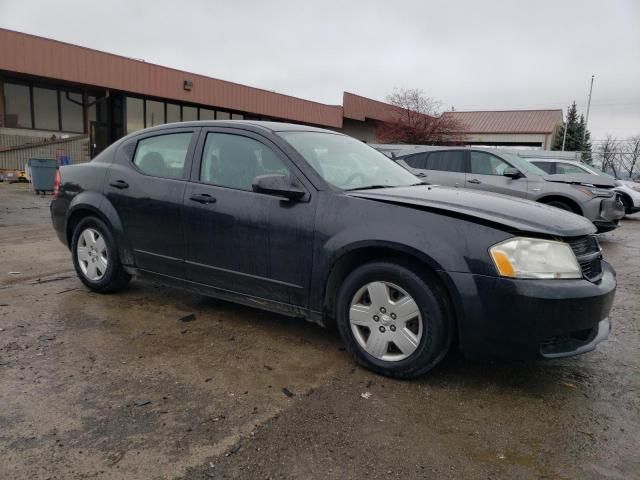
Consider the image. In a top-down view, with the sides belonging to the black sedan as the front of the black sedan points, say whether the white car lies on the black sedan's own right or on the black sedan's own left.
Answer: on the black sedan's own left

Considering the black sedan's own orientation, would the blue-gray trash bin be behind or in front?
behind

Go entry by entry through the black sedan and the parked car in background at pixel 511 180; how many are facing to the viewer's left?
0

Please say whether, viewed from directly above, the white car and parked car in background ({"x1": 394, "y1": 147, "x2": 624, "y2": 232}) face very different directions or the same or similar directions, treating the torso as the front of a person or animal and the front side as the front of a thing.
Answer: same or similar directions

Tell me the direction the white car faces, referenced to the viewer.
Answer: facing the viewer and to the right of the viewer

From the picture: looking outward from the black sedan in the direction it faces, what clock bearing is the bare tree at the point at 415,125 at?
The bare tree is roughly at 8 o'clock from the black sedan.

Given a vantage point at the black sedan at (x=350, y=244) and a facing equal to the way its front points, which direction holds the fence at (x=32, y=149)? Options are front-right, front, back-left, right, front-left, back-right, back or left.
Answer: back

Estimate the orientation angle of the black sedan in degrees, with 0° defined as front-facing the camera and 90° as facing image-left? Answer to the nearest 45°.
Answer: approximately 315°

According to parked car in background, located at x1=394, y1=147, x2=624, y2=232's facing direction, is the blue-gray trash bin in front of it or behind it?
behind

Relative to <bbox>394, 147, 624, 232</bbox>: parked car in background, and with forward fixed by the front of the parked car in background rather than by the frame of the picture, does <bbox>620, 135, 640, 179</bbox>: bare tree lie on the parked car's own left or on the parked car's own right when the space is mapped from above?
on the parked car's own left

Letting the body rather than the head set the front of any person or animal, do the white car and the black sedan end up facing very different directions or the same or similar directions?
same or similar directions

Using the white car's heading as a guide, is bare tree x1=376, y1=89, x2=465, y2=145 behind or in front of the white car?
behind

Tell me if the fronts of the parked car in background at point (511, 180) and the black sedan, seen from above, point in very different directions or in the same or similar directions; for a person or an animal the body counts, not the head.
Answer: same or similar directions

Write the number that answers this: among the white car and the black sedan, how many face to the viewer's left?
0
